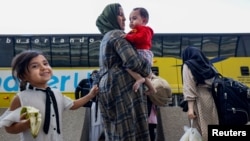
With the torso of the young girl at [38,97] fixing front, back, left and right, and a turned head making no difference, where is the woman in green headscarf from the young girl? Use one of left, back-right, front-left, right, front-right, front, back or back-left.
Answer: front-left

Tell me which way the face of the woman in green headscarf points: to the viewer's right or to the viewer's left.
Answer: to the viewer's right

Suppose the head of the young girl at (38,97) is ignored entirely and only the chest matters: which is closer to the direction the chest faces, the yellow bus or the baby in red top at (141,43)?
the baby in red top

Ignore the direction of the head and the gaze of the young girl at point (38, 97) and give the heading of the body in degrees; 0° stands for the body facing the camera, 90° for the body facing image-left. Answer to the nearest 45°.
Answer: approximately 315°

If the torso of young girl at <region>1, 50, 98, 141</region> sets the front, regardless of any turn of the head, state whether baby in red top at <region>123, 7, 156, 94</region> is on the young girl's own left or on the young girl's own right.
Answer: on the young girl's own left

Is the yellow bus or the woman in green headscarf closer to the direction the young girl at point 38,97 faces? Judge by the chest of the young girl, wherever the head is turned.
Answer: the woman in green headscarf

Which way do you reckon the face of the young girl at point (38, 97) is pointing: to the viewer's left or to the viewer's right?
to the viewer's right

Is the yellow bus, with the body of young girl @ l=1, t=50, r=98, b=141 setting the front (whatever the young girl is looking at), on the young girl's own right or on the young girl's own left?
on the young girl's own left
